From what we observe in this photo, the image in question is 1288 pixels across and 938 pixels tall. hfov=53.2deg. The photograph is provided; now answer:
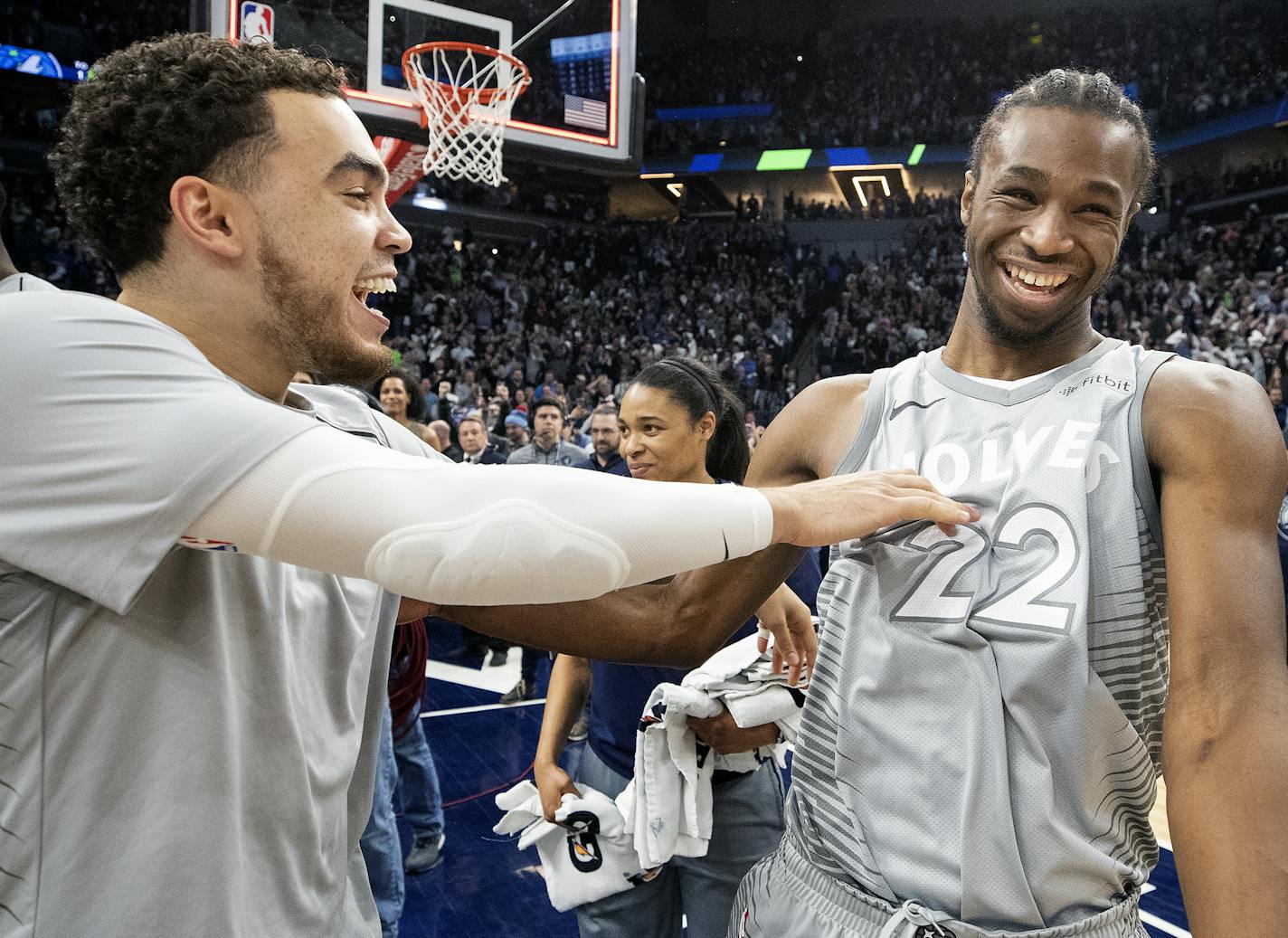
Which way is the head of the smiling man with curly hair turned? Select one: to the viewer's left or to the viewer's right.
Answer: to the viewer's right

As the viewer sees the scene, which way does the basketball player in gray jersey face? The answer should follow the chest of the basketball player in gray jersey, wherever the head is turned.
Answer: toward the camera

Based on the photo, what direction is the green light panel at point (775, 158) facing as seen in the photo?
toward the camera

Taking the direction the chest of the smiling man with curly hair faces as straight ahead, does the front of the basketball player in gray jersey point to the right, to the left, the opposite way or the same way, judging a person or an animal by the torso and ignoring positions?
to the right

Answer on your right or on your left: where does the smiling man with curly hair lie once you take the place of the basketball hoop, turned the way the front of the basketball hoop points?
on your right

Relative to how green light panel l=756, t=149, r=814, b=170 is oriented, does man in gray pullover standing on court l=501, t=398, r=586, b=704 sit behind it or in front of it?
in front

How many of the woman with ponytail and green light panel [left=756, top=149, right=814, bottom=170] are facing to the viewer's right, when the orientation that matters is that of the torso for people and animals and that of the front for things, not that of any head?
0

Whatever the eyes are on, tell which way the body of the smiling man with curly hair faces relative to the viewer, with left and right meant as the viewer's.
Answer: facing to the right of the viewer

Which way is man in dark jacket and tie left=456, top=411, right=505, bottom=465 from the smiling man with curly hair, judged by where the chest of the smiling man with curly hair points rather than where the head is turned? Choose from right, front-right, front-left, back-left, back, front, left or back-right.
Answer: left

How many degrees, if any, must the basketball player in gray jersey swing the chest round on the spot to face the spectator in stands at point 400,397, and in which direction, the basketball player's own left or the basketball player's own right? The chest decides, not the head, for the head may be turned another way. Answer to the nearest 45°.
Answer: approximately 135° to the basketball player's own right

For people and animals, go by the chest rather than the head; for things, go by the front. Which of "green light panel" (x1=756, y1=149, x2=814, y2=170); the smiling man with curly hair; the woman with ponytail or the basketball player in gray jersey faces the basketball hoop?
the green light panel

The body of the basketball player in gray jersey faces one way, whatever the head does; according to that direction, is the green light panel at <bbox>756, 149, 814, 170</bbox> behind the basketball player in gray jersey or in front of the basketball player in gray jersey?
behind
